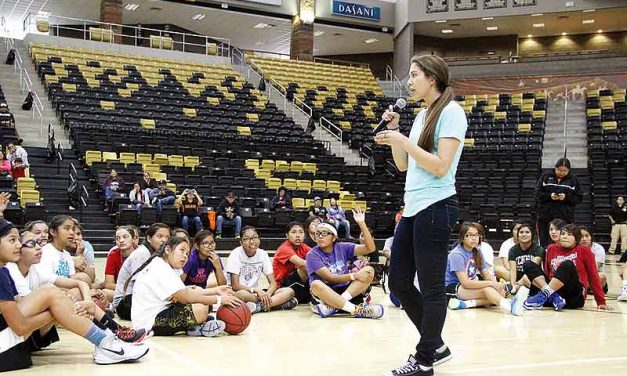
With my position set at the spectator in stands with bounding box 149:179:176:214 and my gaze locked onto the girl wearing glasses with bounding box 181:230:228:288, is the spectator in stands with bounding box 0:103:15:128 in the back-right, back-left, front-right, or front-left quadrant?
back-right

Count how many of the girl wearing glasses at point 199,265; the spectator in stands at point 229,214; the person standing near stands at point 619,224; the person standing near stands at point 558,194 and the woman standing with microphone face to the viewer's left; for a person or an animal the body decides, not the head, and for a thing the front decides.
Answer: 1

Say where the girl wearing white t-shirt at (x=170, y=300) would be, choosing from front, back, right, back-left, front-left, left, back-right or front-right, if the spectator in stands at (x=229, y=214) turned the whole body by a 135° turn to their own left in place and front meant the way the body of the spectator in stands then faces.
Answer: back-right

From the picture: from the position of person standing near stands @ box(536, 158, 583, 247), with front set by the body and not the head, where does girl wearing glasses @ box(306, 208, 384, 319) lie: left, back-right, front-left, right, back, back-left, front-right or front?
front-right

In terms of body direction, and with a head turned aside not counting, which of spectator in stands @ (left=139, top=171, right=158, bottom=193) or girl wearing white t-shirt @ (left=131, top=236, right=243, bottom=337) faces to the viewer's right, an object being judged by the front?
the girl wearing white t-shirt

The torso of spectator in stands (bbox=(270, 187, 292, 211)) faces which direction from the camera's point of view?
toward the camera

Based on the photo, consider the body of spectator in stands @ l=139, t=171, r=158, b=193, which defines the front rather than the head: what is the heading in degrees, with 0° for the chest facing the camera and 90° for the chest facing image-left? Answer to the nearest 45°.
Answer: approximately 0°

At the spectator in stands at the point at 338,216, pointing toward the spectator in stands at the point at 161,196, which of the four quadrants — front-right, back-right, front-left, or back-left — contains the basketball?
front-left

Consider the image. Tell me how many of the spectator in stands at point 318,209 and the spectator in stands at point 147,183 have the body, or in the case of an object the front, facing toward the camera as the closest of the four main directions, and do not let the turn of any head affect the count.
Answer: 2

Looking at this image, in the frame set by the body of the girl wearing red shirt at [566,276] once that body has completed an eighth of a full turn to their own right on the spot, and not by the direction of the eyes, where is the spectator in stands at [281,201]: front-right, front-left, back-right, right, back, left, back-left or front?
front-right

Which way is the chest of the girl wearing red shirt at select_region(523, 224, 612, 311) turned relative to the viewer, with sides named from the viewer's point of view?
facing the viewer and to the left of the viewer

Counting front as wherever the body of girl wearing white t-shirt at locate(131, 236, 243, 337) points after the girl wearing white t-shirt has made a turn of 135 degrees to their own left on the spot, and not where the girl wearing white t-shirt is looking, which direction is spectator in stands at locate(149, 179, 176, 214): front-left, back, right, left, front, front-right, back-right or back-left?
front-right

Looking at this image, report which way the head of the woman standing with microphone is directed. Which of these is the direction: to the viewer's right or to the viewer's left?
to the viewer's left

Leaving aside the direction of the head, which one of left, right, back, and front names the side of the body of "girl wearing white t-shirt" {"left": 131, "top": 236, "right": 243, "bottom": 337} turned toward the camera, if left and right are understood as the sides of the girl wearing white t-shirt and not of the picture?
right

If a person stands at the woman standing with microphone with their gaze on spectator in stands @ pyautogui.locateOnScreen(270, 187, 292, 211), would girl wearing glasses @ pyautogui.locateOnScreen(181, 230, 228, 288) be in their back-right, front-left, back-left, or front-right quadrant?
front-left

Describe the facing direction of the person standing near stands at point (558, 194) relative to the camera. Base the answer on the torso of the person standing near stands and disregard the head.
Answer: toward the camera
